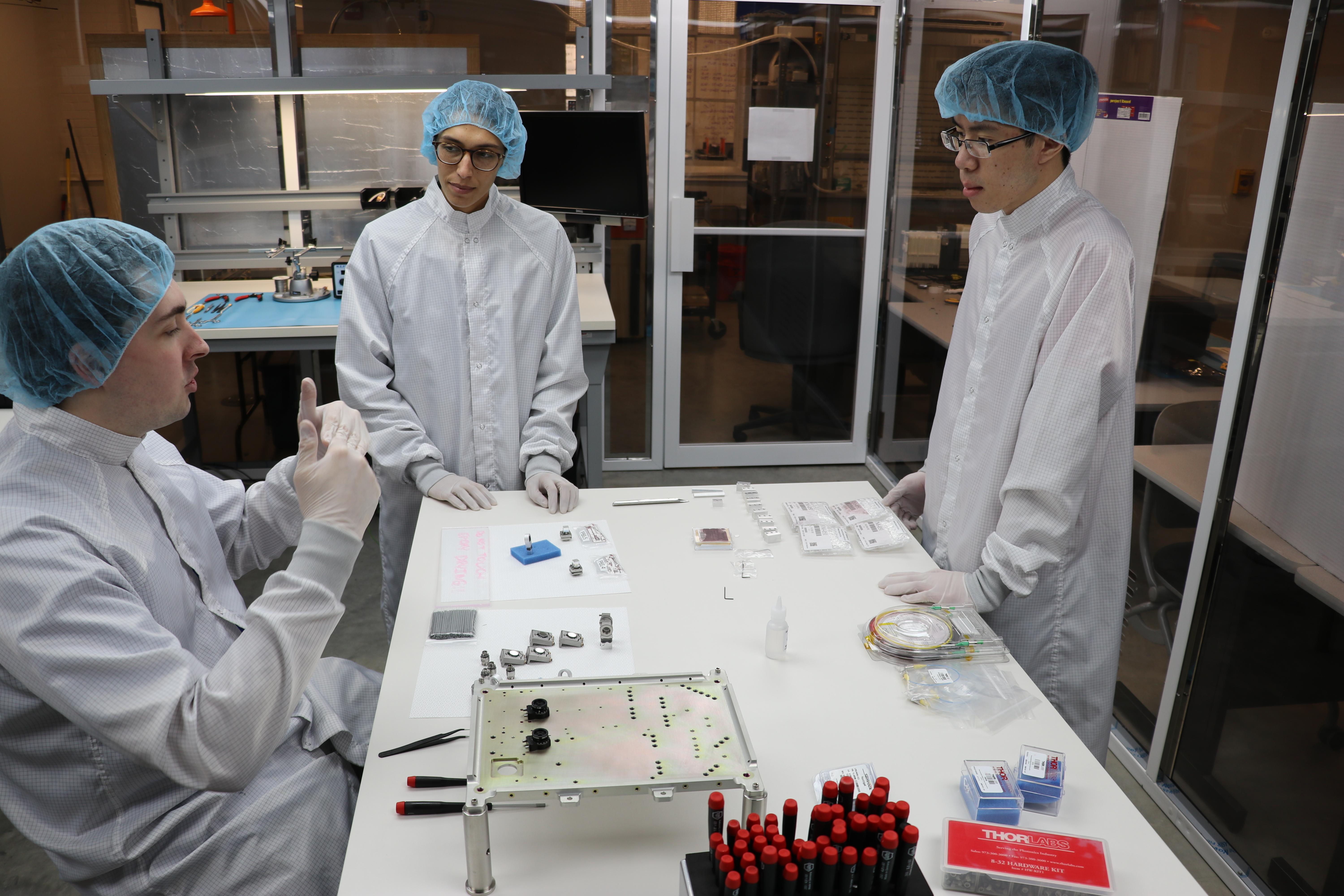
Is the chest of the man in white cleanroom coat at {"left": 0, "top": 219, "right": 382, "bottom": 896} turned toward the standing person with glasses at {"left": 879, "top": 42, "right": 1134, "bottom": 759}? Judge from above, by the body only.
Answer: yes

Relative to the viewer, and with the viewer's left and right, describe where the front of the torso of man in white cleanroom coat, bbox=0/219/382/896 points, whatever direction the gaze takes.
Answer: facing to the right of the viewer

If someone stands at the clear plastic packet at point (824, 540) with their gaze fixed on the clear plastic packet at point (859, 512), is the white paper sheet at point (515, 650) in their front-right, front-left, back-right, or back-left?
back-left

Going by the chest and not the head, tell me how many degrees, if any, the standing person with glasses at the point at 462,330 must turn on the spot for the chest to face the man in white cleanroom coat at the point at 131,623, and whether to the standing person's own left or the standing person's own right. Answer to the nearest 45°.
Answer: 0° — they already face them

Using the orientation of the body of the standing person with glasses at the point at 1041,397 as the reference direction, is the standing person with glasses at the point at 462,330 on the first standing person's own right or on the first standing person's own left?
on the first standing person's own right

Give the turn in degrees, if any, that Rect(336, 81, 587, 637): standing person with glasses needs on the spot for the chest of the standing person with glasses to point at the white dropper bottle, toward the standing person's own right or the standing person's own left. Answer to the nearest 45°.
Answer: approximately 45° to the standing person's own left

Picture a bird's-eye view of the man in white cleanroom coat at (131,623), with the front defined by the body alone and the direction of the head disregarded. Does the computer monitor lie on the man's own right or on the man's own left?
on the man's own left

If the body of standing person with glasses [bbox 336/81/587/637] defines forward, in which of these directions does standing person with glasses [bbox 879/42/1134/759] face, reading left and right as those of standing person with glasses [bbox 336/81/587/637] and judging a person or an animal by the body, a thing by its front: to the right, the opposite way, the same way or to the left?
to the right

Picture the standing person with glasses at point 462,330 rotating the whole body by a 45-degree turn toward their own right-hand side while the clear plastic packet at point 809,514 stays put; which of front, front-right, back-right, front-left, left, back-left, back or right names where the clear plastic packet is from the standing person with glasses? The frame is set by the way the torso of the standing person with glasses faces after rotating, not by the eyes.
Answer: left

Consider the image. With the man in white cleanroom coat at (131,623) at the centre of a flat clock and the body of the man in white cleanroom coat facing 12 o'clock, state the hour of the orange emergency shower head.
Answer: The orange emergency shower head is roughly at 9 o'clock from the man in white cleanroom coat.

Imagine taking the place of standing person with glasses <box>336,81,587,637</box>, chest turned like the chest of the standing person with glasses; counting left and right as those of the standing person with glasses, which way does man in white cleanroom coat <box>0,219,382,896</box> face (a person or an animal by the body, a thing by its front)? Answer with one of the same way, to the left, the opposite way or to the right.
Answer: to the left

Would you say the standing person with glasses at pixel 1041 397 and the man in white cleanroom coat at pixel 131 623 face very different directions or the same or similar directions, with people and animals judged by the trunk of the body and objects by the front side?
very different directions
